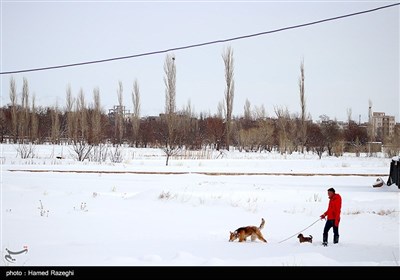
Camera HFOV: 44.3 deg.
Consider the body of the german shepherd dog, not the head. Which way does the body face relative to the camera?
to the viewer's left
